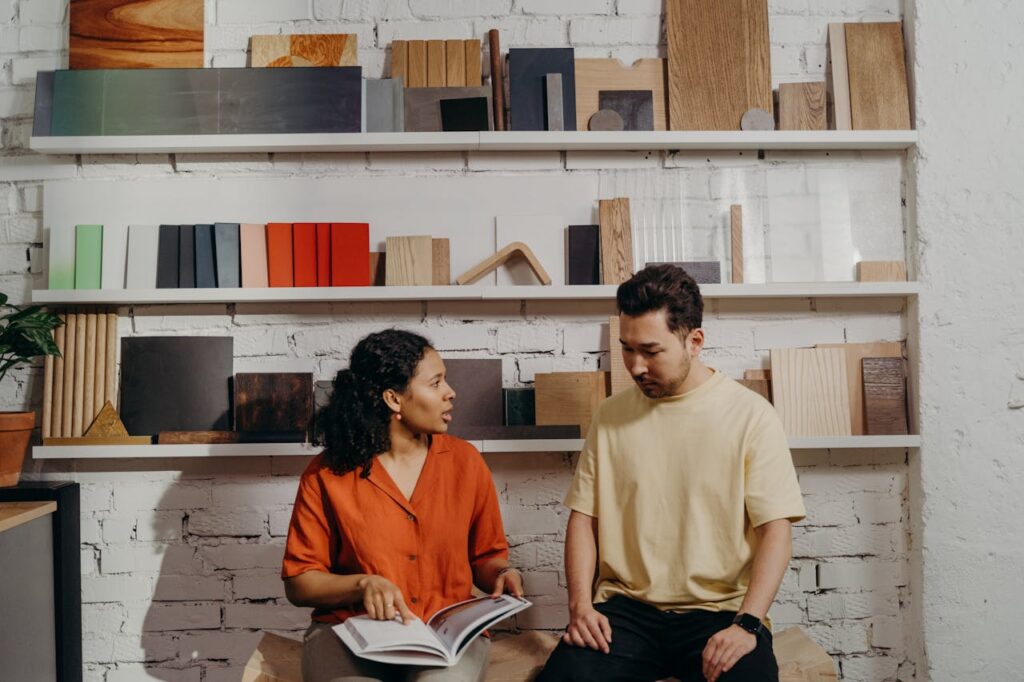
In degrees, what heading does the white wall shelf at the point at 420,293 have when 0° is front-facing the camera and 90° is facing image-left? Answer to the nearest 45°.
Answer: approximately 0°

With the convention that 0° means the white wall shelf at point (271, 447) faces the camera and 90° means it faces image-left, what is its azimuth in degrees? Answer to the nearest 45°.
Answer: approximately 0°

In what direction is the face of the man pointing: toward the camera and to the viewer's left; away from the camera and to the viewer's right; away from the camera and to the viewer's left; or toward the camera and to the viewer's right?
toward the camera and to the viewer's left

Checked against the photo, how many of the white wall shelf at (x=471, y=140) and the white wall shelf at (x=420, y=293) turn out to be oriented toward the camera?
2

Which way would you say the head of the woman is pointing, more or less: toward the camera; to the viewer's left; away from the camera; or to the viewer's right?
to the viewer's right

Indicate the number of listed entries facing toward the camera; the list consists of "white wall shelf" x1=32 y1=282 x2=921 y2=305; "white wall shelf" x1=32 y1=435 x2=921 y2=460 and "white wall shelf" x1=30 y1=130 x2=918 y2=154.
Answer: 3
